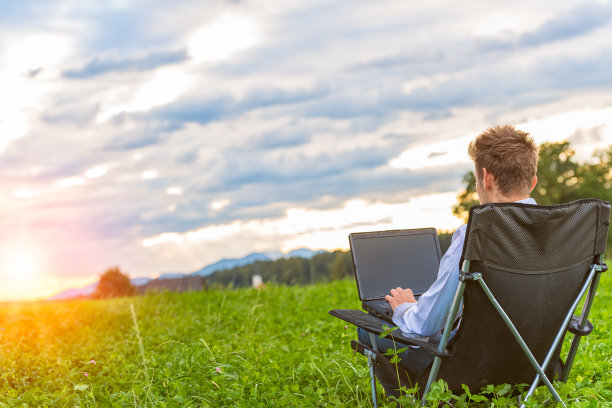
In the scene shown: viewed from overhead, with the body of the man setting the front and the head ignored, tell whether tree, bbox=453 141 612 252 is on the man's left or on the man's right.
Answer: on the man's right

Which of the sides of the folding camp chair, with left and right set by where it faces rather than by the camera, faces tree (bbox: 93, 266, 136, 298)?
front

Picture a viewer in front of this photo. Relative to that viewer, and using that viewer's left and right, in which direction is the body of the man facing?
facing away from the viewer and to the left of the viewer

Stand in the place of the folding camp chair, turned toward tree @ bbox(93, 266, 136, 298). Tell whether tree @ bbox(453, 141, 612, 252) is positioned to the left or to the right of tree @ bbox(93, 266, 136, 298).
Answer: right

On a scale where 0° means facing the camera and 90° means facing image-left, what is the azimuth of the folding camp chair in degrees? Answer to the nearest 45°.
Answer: approximately 135°

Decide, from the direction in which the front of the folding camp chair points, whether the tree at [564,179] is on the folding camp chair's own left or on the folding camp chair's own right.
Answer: on the folding camp chair's own right
